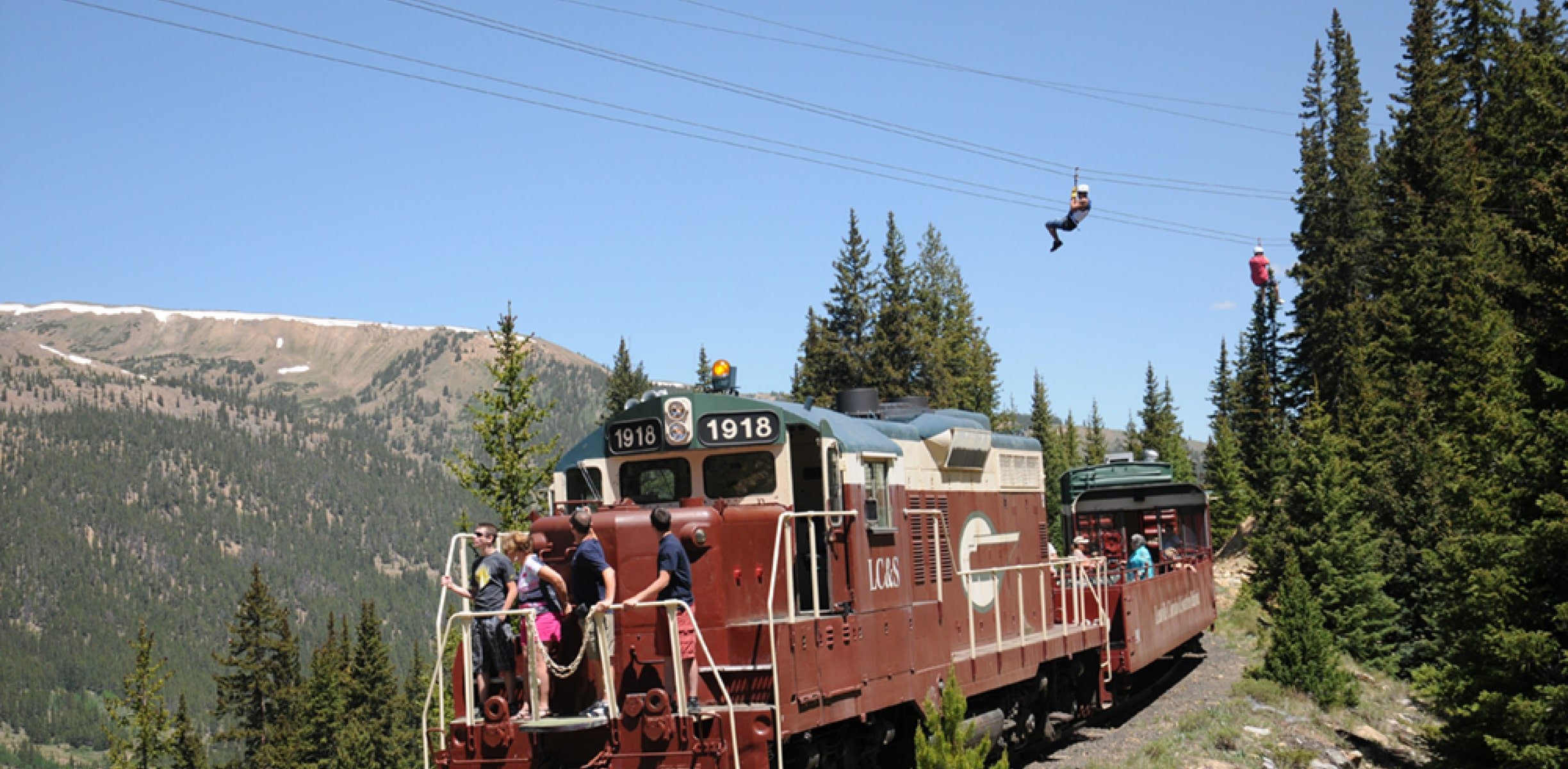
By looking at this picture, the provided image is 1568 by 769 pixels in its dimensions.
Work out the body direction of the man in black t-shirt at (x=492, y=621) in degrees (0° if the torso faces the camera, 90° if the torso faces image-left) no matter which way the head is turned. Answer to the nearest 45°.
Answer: approximately 45°

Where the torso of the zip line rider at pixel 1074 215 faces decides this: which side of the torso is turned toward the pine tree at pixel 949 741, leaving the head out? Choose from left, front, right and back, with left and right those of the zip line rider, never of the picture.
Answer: left

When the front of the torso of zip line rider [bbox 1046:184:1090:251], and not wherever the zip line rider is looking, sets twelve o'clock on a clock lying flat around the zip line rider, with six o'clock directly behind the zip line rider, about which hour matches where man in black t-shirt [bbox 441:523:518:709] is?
The man in black t-shirt is roughly at 10 o'clock from the zip line rider.

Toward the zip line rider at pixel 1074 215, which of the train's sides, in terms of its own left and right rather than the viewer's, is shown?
back

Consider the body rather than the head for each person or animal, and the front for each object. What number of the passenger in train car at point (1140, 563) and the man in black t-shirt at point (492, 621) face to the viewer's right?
0

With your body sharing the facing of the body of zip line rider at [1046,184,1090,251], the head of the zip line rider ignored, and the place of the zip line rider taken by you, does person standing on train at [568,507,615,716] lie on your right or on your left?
on your left

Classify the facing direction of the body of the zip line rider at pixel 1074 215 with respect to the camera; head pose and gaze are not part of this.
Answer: to the viewer's left

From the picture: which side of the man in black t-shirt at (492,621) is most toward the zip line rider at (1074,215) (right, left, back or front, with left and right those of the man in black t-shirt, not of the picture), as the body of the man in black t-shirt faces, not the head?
back
